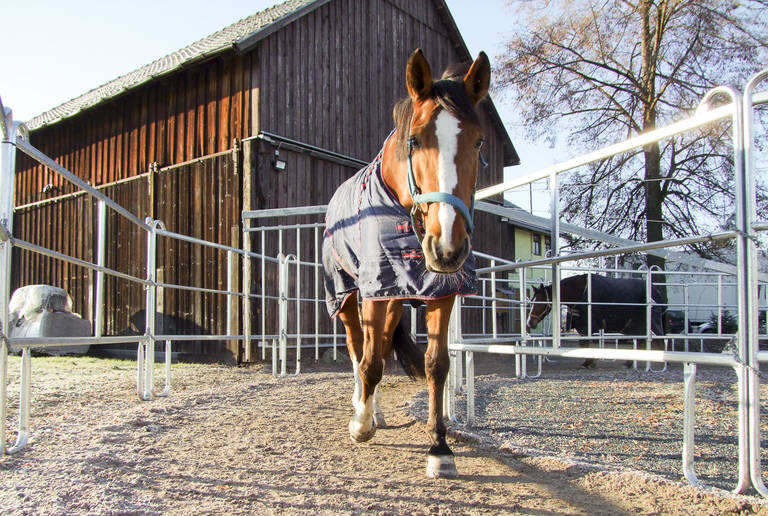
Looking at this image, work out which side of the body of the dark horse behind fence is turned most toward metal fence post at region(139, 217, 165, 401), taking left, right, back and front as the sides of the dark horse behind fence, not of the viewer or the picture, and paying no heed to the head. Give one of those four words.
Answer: left

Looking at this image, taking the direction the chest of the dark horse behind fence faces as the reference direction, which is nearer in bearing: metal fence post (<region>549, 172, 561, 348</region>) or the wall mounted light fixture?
the wall mounted light fixture

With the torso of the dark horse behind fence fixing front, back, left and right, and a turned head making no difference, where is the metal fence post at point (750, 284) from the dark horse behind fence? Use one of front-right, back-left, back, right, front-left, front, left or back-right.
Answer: left

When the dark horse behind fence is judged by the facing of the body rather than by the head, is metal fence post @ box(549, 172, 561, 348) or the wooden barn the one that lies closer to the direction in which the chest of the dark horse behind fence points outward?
the wooden barn

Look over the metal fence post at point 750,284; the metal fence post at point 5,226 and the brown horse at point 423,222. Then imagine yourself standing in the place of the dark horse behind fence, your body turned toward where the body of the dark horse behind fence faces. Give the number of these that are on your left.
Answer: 3

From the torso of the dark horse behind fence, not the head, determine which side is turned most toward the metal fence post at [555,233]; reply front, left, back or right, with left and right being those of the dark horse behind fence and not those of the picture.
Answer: left

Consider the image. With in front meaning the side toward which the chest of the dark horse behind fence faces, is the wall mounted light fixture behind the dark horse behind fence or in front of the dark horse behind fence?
in front

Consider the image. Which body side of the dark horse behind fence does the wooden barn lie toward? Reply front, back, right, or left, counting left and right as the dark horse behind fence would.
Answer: front

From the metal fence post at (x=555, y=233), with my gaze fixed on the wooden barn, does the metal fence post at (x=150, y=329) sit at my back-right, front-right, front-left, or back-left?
front-left

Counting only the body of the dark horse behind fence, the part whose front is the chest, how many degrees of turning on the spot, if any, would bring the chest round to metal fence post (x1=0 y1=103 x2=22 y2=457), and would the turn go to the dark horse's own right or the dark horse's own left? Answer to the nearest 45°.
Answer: approximately 90° to the dark horse's own left

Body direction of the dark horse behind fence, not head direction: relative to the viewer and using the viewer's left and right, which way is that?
facing to the left of the viewer
